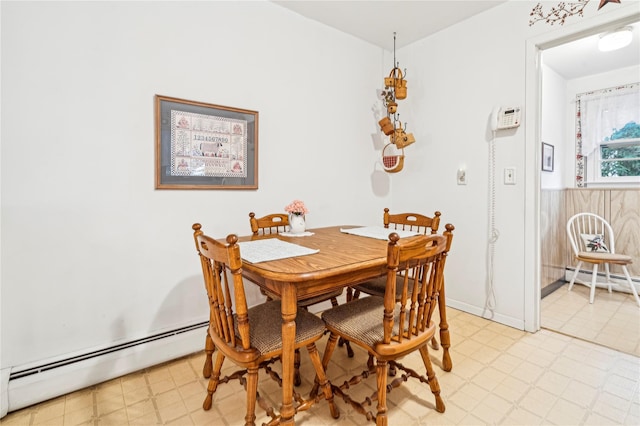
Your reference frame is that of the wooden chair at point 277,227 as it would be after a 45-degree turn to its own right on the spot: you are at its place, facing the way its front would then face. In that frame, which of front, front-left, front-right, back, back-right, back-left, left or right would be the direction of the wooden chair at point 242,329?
front

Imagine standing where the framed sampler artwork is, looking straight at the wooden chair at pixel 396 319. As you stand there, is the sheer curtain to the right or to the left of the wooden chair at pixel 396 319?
left

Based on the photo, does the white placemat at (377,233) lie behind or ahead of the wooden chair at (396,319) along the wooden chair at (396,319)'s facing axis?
ahead

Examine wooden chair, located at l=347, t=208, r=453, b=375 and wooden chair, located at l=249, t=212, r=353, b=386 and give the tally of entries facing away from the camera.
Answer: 0

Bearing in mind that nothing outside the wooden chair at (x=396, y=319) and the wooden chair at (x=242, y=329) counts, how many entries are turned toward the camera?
0

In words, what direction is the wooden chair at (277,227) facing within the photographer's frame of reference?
facing the viewer and to the right of the viewer

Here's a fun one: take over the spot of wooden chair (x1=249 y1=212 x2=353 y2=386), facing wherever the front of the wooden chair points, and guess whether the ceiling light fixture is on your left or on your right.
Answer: on your left

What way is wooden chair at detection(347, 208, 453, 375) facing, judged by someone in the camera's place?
facing away from the viewer and to the left of the viewer

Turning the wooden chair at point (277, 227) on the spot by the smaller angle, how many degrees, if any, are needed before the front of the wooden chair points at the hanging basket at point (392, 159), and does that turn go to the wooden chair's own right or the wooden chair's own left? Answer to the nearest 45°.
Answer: approximately 90° to the wooden chair's own left

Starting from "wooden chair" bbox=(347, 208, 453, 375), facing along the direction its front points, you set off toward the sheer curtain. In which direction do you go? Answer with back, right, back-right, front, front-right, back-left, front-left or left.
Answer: right

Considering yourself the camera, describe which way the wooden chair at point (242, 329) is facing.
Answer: facing away from the viewer and to the right of the viewer

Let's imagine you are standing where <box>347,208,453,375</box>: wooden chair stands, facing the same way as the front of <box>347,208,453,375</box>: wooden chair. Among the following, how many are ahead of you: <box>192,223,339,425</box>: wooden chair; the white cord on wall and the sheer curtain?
1

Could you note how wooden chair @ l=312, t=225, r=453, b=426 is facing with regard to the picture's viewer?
facing away from the viewer and to the left of the viewer

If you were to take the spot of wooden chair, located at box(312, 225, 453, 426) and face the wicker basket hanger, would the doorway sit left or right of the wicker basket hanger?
right
